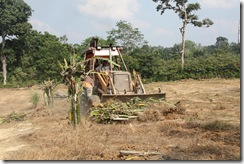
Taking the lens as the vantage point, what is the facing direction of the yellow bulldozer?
facing the viewer and to the right of the viewer

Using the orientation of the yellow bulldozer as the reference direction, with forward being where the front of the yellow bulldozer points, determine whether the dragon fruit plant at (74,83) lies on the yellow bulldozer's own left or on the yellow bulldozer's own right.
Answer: on the yellow bulldozer's own right
